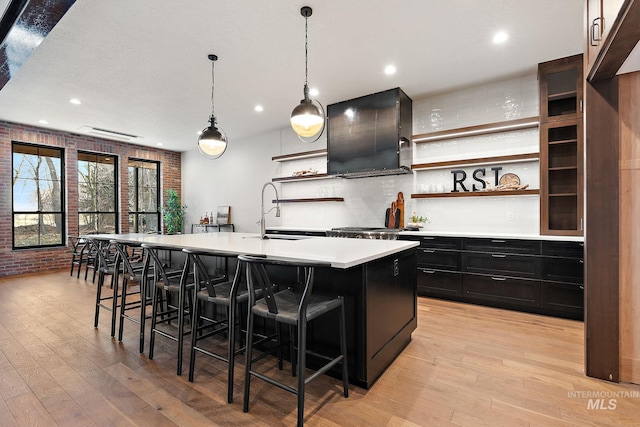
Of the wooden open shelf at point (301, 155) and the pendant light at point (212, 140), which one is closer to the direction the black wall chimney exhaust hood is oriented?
the pendant light

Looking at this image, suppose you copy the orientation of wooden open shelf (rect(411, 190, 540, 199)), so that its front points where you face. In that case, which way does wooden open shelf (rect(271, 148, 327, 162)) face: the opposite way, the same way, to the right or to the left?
the same way

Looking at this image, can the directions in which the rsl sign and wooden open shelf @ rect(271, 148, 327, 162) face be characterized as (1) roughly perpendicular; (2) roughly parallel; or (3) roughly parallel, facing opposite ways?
roughly parallel

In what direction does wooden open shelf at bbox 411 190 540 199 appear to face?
toward the camera

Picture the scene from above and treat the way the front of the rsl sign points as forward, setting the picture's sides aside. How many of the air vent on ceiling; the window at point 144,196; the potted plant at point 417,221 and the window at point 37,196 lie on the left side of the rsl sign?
0

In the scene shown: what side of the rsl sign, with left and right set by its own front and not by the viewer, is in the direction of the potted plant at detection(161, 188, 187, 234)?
right

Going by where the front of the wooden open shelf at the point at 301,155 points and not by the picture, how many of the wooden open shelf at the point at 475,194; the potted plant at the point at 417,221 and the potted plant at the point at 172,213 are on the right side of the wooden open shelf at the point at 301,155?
1

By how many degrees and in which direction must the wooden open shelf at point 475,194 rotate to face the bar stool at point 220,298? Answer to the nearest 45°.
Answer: approximately 45° to its right

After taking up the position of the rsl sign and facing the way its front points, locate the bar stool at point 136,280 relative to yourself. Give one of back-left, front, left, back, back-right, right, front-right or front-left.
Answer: front-right

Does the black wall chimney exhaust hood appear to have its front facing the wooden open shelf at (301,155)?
no

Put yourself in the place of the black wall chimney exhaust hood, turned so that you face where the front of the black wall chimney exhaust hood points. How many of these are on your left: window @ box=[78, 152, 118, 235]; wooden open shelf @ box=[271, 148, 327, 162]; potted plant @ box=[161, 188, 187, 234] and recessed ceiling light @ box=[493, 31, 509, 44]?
1

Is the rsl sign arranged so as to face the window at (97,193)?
no

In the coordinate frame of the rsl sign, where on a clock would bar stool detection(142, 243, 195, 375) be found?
The bar stool is roughly at 1 o'clock from the rsl sign.

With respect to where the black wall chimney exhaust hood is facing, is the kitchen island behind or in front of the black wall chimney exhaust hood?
in front

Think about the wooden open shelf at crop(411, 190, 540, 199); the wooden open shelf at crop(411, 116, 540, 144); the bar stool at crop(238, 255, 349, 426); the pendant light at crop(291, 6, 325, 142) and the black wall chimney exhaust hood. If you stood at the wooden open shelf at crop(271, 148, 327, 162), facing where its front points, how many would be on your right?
0

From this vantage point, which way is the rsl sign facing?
toward the camera

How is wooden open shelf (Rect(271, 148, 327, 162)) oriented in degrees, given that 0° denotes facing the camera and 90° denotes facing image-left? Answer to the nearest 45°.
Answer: approximately 45°

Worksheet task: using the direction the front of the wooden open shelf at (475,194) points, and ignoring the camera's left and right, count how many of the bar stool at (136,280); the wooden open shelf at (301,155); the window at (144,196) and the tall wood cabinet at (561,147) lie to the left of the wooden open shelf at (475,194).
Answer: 1

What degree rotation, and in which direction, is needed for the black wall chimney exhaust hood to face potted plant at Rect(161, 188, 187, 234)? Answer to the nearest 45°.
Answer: approximately 90° to its right
